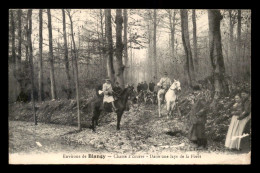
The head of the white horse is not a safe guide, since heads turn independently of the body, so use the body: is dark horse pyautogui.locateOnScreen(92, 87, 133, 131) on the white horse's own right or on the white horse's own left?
on the white horse's own right

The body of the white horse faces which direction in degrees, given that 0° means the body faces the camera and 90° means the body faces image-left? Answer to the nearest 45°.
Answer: approximately 315°
